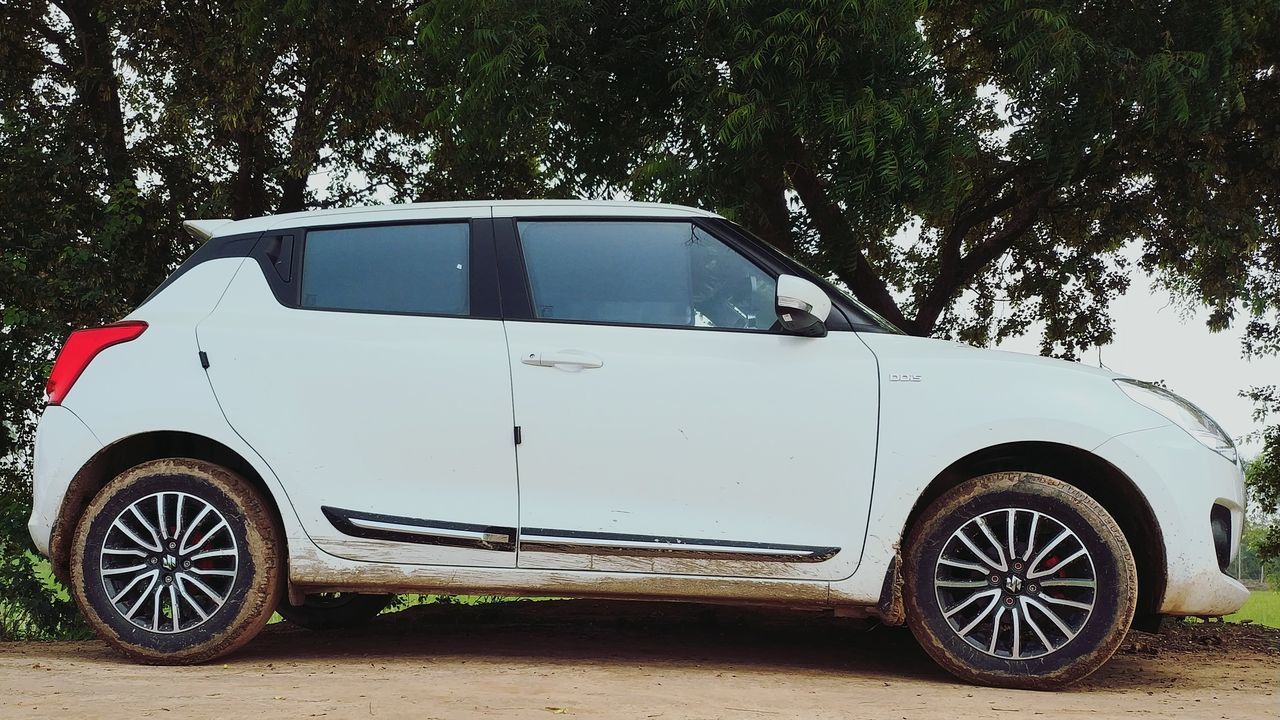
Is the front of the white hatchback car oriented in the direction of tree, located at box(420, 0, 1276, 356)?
no

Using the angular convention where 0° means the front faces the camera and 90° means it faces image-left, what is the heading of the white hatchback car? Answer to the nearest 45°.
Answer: approximately 270°
